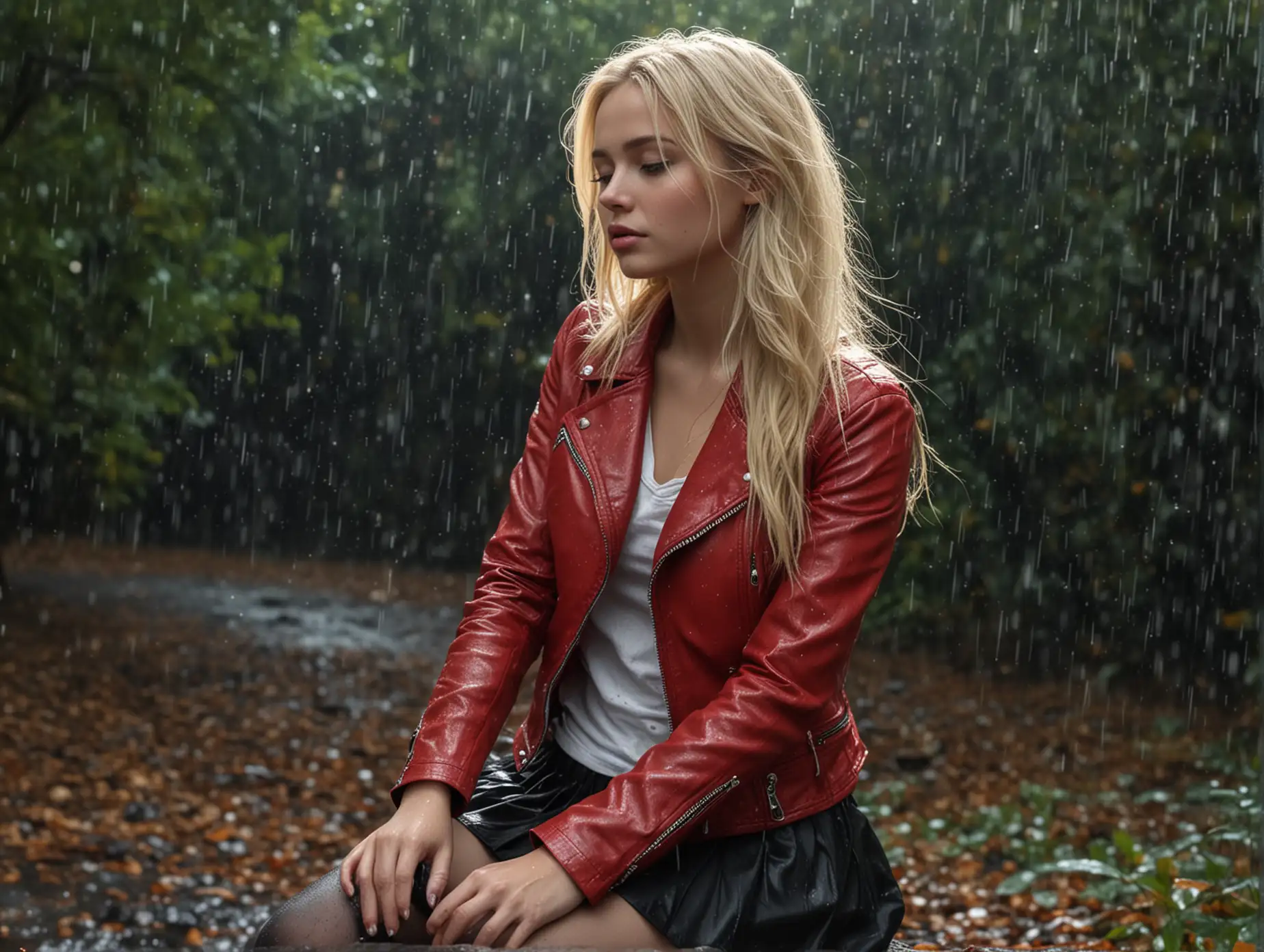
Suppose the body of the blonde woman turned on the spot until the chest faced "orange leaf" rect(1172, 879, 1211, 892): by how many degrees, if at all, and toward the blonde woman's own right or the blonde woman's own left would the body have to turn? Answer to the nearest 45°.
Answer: approximately 180°

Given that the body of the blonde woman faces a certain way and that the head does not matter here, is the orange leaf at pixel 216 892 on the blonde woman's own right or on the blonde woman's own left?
on the blonde woman's own right

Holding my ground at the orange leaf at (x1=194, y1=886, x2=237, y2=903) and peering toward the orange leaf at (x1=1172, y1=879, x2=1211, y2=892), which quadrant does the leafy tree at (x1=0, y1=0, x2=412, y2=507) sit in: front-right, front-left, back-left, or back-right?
back-left

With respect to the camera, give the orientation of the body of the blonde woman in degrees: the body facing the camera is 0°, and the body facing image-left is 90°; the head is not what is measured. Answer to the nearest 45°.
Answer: approximately 45°

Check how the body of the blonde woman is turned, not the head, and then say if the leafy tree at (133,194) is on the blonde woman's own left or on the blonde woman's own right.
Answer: on the blonde woman's own right
